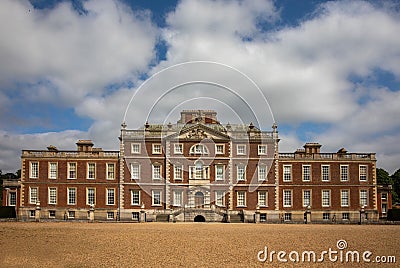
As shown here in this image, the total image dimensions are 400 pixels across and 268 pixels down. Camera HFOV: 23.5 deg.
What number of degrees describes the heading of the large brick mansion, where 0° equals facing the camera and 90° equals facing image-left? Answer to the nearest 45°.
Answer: approximately 0°
